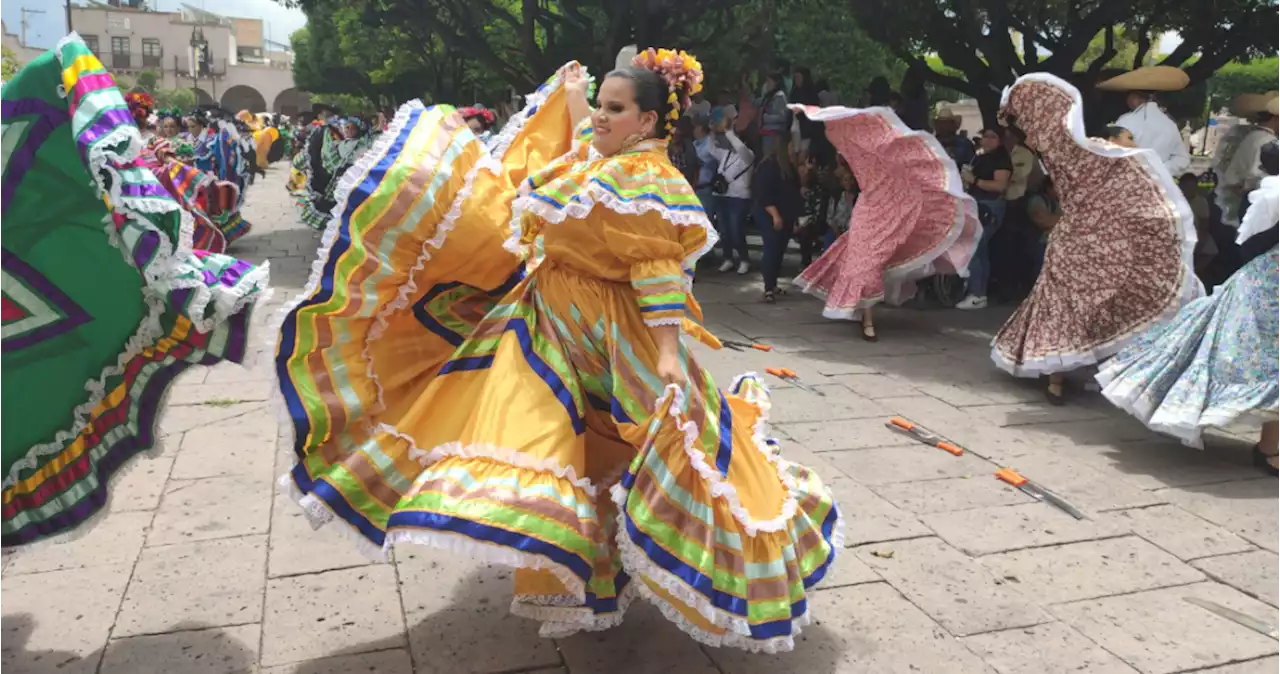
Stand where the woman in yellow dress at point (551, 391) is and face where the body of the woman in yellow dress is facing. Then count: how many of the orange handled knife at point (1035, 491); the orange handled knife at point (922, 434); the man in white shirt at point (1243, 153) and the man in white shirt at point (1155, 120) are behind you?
4

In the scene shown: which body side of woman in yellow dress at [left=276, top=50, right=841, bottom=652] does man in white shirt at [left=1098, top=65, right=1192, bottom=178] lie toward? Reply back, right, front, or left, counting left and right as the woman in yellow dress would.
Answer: back

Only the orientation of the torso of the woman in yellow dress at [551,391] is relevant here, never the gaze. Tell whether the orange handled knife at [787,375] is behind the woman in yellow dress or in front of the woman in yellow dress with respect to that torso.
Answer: behind

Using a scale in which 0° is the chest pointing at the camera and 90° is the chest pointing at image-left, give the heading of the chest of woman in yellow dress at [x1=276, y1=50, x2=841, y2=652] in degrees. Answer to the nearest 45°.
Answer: approximately 45°

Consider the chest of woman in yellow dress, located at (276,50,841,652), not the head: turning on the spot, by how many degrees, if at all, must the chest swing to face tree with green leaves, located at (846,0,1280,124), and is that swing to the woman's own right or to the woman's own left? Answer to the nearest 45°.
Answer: approximately 180°

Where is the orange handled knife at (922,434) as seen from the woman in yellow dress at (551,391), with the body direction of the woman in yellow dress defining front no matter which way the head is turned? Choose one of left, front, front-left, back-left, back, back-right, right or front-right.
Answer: back

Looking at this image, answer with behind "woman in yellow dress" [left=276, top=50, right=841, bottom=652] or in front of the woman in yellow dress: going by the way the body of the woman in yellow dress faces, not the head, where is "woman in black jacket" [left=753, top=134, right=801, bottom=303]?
behind

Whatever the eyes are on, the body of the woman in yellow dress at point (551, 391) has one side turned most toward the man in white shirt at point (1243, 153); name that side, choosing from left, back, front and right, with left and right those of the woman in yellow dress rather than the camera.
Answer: back
